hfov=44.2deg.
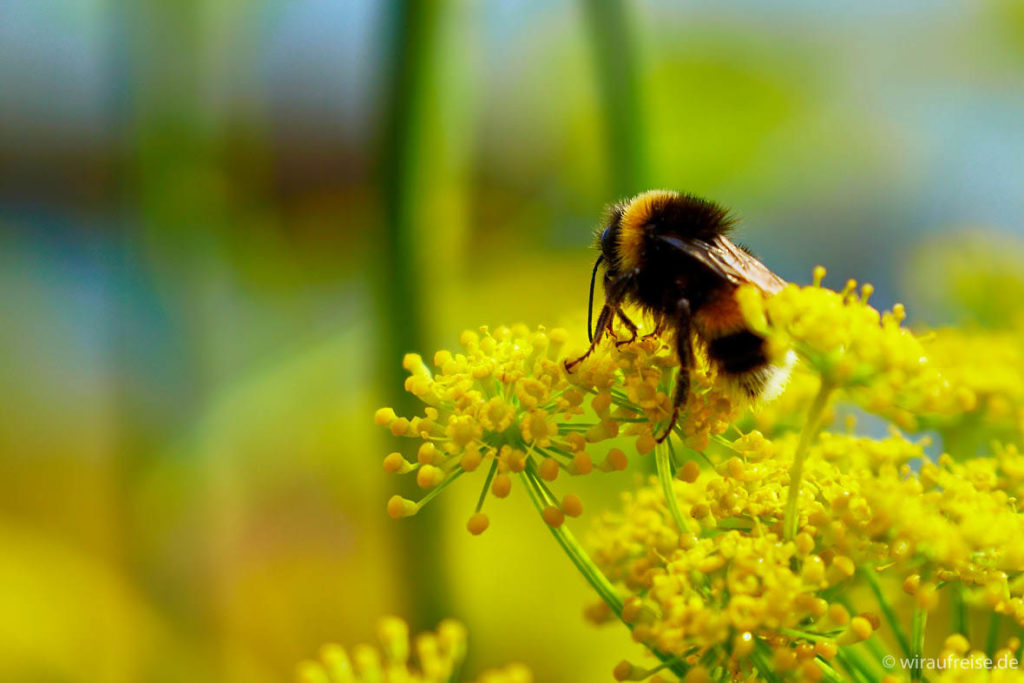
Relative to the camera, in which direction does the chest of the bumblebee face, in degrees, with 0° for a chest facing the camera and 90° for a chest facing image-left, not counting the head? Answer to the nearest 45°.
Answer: approximately 90°
